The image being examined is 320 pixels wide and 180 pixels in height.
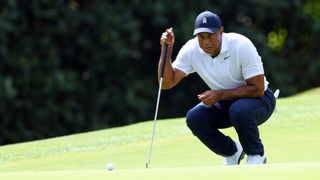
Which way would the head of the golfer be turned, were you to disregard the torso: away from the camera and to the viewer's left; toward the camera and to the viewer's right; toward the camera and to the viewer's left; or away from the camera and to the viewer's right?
toward the camera and to the viewer's left

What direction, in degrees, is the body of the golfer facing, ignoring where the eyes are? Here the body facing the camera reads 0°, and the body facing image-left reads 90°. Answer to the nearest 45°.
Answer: approximately 45°
